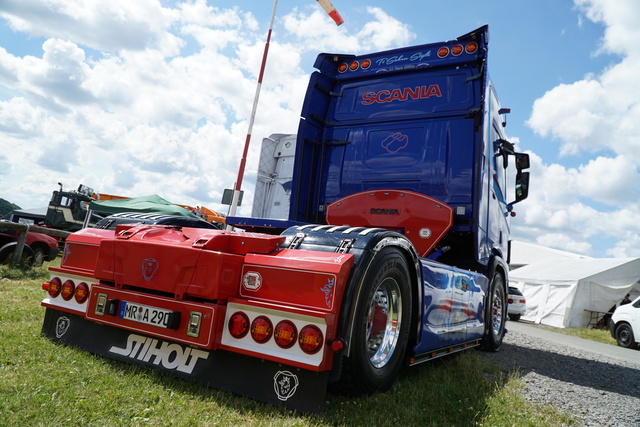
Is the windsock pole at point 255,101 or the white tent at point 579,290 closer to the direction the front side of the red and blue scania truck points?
the white tent

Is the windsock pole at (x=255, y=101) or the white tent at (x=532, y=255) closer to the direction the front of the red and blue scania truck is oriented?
the white tent

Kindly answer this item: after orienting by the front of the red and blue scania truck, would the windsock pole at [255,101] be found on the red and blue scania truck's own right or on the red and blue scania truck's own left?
on the red and blue scania truck's own left

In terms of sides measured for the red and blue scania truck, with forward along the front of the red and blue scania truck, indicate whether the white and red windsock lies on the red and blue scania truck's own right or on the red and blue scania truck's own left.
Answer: on the red and blue scania truck's own left

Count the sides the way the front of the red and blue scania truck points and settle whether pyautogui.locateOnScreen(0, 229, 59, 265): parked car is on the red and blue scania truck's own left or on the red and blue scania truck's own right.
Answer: on the red and blue scania truck's own left

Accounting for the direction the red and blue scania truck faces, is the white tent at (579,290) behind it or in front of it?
in front

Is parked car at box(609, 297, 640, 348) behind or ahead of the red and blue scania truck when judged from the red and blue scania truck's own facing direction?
ahead

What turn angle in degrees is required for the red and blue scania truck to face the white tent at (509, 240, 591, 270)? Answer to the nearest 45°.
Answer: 0° — it already faces it

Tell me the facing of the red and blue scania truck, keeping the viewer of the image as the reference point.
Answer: facing away from the viewer and to the right of the viewer
